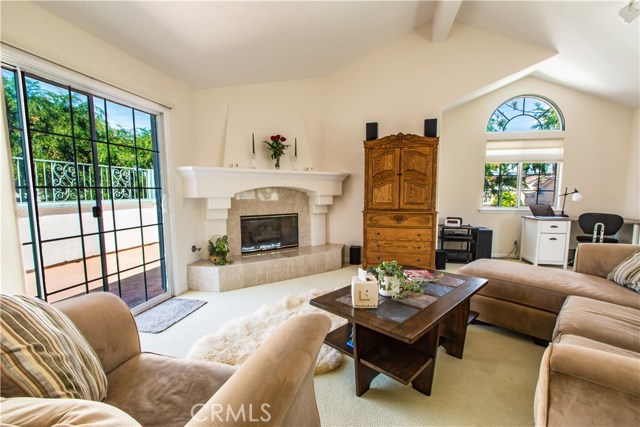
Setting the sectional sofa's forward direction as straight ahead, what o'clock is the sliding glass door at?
The sliding glass door is roughly at 11 o'clock from the sectional sofa.

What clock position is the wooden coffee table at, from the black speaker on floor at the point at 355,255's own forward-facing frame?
The wooden coffee table is roughly at 12 o'clock from the black speaker on floor.

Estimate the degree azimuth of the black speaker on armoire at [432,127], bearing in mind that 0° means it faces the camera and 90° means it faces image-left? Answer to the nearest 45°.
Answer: approximately 0°

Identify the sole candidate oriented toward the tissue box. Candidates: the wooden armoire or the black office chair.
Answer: the wooden armoire

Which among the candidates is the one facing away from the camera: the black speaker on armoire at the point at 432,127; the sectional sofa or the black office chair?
the black office chair

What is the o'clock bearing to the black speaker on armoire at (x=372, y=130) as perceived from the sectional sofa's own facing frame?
The black speaker on armoire is roughly at 1 o'clock from the sectional sofa.

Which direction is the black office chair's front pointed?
away from the camera

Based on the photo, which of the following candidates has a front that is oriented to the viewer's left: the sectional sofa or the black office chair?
the sectional sofa

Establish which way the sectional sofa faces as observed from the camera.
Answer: facing to the left of the viewer

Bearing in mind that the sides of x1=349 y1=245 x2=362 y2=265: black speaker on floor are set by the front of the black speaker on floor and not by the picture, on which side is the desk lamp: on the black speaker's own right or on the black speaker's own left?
on the black speaker's own left

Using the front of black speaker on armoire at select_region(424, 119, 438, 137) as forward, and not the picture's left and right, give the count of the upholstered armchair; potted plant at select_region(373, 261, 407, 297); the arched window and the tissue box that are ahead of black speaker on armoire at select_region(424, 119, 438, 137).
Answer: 3

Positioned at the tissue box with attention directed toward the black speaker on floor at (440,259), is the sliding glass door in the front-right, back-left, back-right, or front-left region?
back-left

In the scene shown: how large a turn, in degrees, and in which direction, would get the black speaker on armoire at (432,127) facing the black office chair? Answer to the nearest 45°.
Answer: approximately 135° to its left
